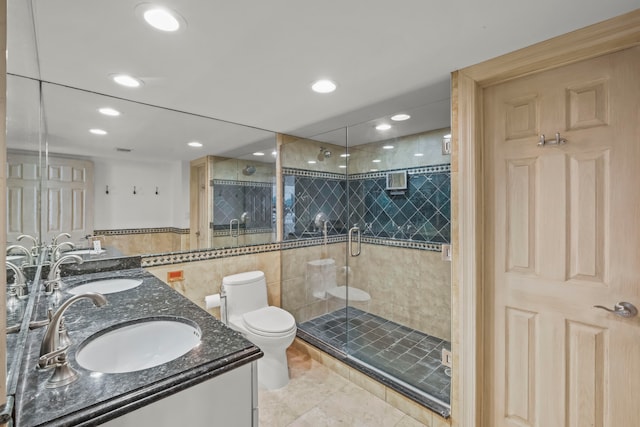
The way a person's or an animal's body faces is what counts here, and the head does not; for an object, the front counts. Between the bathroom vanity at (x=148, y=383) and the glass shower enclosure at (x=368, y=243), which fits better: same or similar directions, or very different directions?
very different directions

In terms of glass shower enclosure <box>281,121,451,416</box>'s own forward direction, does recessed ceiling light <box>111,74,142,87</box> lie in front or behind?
in front

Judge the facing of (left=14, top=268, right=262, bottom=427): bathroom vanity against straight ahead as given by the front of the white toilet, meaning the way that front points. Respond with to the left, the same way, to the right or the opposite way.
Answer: to the left

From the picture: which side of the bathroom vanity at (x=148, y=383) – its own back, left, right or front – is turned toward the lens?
right

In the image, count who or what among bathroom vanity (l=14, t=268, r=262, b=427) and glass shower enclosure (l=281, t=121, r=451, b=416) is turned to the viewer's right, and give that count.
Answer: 1

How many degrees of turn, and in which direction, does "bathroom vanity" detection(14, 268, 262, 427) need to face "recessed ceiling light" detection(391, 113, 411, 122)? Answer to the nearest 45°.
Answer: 0° — it already faces it

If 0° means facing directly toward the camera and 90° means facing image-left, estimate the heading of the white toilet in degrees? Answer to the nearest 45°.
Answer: approximately 315°
